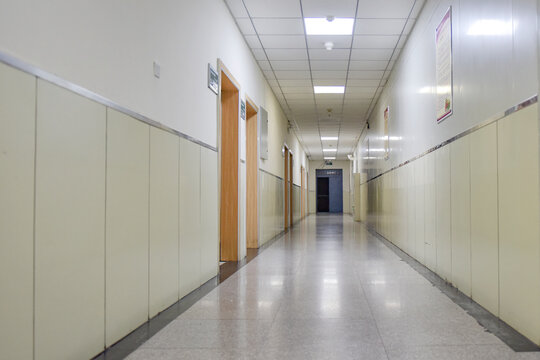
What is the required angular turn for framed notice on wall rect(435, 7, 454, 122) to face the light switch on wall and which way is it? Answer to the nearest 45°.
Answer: approximately 45° to its left

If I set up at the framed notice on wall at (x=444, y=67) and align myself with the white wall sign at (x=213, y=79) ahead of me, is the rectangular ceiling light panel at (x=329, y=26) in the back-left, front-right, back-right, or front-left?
front-right

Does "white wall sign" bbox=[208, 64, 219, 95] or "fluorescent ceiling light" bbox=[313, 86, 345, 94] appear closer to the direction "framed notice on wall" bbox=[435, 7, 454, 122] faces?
the white wall sign

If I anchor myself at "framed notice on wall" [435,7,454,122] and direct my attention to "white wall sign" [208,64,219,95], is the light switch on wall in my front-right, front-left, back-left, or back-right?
front-left

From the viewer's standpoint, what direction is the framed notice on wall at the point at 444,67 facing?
to the viewer's left

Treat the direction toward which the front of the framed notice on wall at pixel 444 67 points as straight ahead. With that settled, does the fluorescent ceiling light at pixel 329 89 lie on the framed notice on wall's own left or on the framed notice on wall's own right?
on the framed notice on wall's own right

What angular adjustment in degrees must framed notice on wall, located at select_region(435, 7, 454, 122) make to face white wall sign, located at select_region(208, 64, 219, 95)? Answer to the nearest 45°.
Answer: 0° — it already faces it

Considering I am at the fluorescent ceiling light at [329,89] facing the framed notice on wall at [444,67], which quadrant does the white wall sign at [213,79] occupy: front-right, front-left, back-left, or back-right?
front-right
